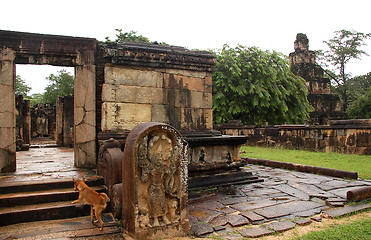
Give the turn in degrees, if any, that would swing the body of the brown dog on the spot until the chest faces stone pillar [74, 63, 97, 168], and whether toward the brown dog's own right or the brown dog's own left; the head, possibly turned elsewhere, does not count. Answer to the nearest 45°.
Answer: approximately 45° to the brown dog's own right

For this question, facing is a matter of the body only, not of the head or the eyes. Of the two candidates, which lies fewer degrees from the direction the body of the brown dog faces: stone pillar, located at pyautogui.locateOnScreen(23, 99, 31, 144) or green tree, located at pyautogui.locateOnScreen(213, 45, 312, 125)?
the stone pillar

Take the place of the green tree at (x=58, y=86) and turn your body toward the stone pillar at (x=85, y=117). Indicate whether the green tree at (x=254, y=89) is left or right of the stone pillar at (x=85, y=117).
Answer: left

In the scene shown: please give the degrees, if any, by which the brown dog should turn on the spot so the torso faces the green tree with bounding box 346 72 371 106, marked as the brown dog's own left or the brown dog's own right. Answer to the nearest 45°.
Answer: approximately 90° to the brown dog's own right

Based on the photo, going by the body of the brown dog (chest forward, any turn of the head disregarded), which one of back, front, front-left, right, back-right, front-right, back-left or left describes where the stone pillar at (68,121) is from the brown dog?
front-right

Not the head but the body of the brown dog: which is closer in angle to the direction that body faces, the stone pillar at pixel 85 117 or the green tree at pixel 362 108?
the stone pillar

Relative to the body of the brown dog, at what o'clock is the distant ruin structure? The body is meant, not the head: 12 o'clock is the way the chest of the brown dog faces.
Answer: The distant ruin structure is roughly at 3 o'clock from the brown dog.
